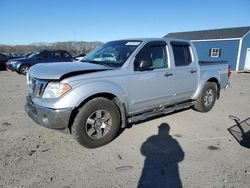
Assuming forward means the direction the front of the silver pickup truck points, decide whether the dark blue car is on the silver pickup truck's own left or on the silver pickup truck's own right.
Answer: on the silver pickup truck's own right

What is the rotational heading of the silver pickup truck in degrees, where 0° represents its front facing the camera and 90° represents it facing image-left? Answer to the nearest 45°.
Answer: approximately 45°

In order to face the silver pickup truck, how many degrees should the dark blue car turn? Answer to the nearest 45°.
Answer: approximately 45° to its left

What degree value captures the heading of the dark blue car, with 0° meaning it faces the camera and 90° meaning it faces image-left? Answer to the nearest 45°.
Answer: approximately 45°

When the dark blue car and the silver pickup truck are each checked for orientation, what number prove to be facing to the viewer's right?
0
